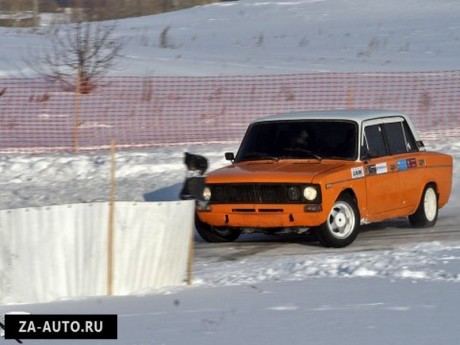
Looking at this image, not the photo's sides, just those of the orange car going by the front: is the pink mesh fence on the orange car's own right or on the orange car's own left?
on the orange car's own right

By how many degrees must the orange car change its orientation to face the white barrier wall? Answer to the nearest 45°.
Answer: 0° — it already faces it

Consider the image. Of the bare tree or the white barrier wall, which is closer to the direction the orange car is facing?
the white barrier wall

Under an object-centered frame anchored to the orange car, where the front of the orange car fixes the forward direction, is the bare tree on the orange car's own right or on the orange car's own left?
on the orange car's own right

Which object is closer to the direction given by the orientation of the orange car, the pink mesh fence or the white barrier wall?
the white barrier wall

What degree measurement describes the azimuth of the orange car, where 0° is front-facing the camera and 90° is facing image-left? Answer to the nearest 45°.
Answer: approximately 45°
